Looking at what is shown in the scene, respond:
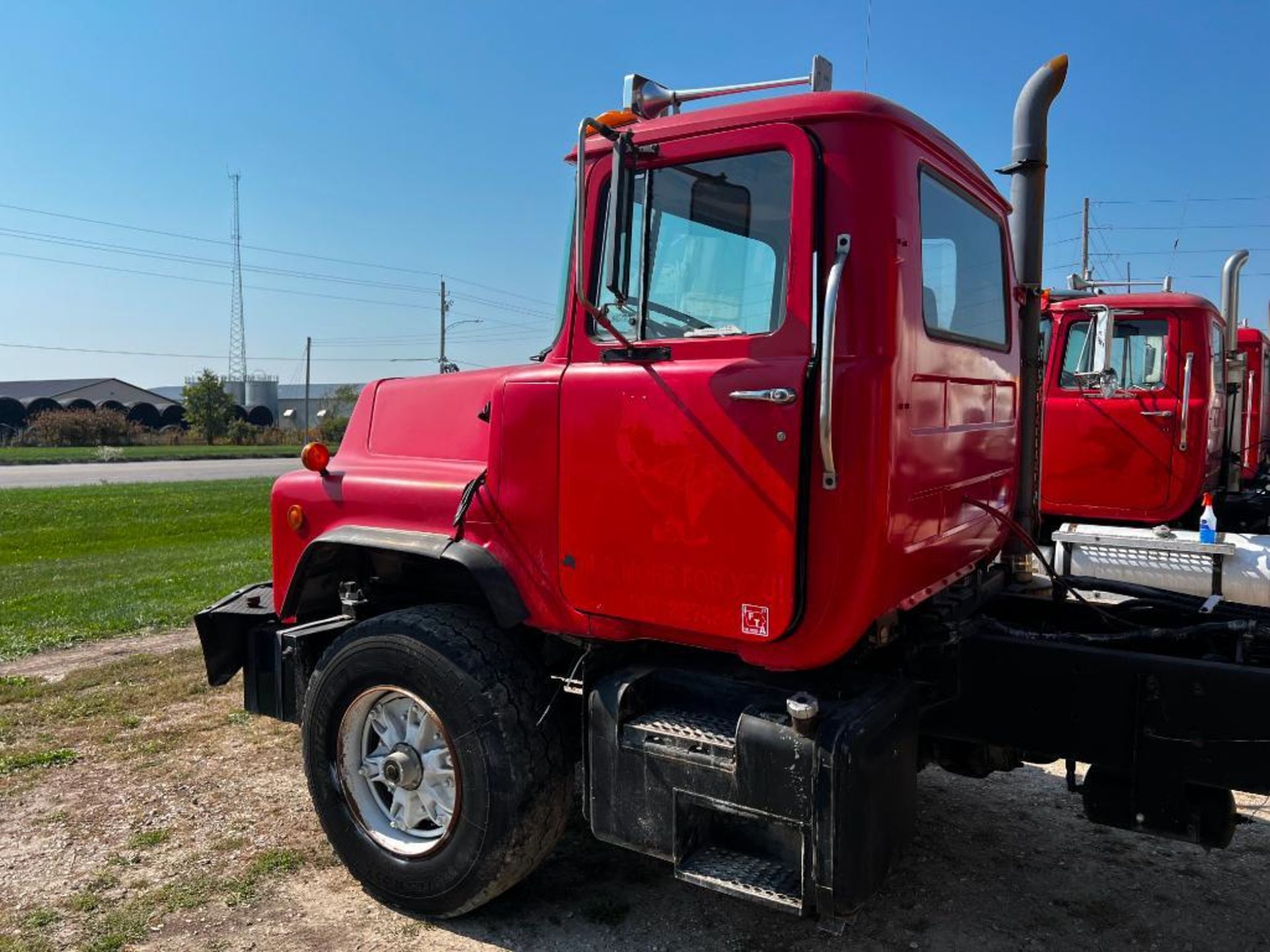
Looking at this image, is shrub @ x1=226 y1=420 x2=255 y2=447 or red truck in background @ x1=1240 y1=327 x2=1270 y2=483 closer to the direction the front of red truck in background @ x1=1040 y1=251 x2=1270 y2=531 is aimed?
the shrub

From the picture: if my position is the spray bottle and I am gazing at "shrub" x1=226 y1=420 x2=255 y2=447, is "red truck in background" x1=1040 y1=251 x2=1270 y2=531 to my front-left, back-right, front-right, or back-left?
front-right

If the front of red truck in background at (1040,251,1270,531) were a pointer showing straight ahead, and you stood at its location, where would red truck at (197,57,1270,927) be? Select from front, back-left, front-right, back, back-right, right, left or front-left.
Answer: left

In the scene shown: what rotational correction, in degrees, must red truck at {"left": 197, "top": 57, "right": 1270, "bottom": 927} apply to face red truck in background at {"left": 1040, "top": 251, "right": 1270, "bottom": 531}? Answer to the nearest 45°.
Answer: approximately 90° to its right

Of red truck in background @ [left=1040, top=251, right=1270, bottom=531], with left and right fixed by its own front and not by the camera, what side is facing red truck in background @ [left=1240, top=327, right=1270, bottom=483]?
right

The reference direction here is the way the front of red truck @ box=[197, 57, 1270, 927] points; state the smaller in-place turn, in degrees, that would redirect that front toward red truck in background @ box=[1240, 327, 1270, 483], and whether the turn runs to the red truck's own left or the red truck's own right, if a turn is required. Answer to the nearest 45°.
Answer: approximately 90° to the red truck's own right

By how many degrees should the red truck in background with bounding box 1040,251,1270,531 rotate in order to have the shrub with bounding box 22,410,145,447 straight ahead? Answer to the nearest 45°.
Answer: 0° — it already faces it

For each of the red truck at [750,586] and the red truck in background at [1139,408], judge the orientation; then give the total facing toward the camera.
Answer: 0

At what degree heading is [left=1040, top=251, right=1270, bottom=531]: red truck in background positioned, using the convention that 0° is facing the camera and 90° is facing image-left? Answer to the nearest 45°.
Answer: approximately 90°

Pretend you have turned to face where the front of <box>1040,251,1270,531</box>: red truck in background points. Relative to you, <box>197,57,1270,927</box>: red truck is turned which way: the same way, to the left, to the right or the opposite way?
the same way

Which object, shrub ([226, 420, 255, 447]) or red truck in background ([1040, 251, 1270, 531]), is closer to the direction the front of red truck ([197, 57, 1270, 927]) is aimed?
the shrub
